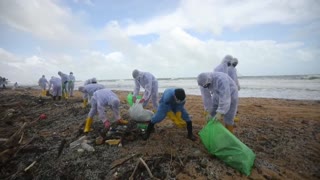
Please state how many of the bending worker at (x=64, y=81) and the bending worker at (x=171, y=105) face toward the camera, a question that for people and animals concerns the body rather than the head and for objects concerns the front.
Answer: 1

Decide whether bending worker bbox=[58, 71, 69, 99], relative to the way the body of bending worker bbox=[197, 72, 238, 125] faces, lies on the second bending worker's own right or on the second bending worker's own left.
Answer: on the second bending worker's own right

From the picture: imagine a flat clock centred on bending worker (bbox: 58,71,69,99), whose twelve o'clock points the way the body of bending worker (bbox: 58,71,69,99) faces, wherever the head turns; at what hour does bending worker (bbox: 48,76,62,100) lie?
bending worker (bbox: 48,76,62,100) is roughly at 10 o'clock from bending worker (bbox: 58,71,69,99).

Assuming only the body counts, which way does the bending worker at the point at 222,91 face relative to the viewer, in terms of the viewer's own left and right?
facing the viewer and to the left of the viewer

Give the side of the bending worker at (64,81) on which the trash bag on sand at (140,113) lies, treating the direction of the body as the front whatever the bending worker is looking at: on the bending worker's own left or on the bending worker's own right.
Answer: on the bending worker's own left

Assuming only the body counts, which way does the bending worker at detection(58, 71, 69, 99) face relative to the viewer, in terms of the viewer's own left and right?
facing to the left of the viewer
